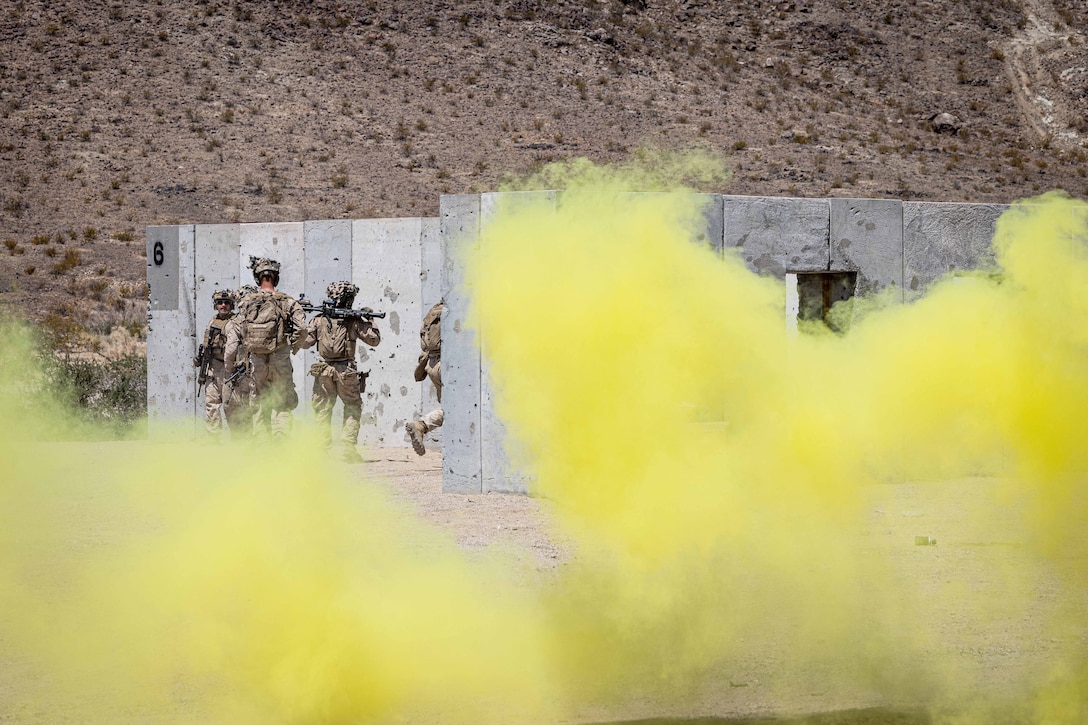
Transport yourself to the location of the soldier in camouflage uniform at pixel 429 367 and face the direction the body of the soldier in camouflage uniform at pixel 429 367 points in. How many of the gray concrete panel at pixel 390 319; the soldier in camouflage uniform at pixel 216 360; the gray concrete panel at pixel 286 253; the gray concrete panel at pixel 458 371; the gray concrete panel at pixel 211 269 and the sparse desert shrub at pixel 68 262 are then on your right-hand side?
1

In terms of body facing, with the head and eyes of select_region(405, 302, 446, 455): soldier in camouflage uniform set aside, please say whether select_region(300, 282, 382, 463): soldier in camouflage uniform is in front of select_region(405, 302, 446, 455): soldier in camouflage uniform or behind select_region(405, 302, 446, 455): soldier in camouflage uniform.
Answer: behind

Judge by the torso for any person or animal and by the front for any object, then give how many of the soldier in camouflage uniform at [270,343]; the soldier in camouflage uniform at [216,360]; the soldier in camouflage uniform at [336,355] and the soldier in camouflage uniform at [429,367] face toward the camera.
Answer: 1

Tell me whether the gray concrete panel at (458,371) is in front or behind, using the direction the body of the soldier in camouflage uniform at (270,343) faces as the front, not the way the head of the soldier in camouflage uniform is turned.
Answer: behind

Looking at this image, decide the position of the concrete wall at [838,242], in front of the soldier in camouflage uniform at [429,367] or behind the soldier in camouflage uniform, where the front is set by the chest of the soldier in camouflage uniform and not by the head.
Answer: in front

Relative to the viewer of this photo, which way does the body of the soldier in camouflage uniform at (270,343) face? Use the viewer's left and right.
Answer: facing away from the viewer

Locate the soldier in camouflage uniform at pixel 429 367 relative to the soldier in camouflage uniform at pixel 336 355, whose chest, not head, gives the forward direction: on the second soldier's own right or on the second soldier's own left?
on the second soldier's own right

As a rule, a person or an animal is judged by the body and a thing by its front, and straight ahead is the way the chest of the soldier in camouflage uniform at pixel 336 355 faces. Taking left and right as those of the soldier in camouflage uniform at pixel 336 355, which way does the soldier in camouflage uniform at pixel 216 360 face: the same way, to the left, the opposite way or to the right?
the opposite way

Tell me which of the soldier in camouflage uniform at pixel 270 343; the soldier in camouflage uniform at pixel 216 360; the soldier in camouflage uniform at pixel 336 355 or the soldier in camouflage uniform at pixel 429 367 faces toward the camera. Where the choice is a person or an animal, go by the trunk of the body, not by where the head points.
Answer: the soldier in camouflage uniform at pixel 216 360

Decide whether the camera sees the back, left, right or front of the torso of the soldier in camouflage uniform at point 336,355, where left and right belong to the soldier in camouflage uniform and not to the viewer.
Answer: back

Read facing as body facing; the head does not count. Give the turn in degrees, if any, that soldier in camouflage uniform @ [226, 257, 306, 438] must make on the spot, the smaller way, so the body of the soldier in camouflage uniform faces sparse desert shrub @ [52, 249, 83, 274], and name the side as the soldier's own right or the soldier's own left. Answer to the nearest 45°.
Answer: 0° — they already face it

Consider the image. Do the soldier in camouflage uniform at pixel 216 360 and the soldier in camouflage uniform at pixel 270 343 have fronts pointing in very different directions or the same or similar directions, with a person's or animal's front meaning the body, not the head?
very different directions

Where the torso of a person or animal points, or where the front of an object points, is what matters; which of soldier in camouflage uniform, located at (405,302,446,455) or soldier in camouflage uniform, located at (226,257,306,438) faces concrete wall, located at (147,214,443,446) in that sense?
soldier in camouflage uniform, located at (226,257,306,438)

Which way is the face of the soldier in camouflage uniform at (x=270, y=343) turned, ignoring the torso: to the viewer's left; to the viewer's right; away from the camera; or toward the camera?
away from the camera

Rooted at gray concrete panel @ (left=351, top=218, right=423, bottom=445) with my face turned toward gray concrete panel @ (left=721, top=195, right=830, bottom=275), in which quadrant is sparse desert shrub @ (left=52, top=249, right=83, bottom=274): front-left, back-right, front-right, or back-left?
back-left

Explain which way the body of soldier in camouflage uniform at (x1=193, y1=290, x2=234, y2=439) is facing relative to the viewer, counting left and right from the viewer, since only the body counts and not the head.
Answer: facing the viewer

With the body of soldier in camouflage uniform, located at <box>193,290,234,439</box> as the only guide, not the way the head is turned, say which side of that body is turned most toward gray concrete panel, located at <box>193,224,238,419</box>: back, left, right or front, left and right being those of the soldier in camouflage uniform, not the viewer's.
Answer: back
